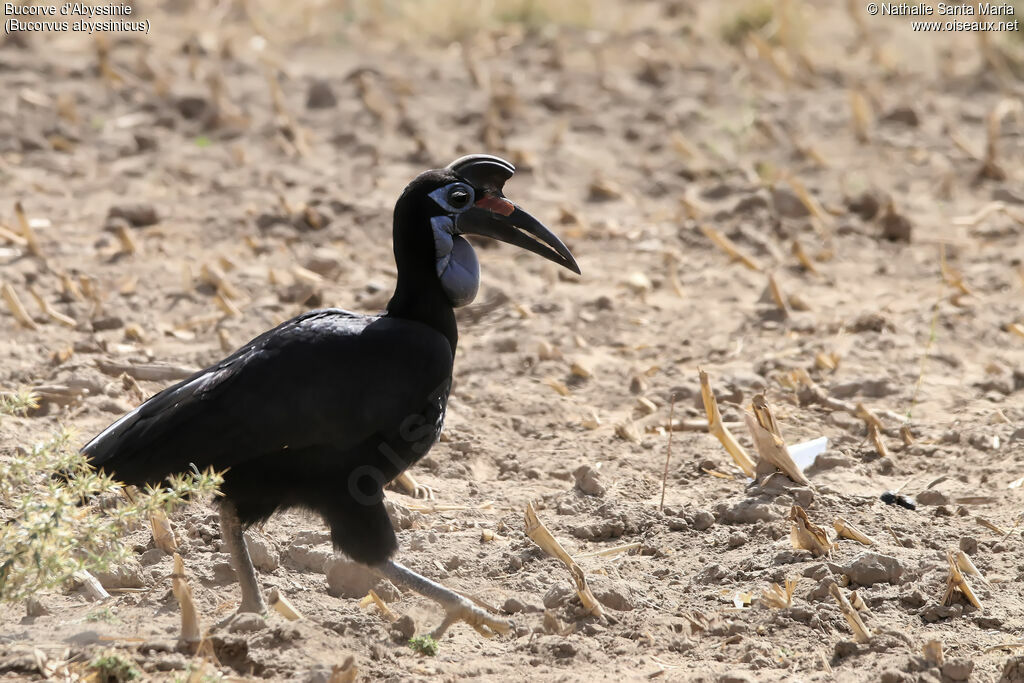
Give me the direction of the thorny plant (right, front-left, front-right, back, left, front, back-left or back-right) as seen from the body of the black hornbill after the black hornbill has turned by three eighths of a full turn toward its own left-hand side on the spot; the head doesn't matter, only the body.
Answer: left

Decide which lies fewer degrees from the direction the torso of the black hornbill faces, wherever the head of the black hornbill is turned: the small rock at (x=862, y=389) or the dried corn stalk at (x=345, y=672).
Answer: the small rock

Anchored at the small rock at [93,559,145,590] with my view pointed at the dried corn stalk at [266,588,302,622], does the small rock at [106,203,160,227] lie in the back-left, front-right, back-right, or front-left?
back-left

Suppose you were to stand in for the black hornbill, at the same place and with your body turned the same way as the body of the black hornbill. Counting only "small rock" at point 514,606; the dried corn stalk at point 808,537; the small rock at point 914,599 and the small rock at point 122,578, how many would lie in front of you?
3

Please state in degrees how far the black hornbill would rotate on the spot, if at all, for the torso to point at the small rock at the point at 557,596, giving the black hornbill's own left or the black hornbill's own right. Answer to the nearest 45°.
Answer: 0° — it already faces it

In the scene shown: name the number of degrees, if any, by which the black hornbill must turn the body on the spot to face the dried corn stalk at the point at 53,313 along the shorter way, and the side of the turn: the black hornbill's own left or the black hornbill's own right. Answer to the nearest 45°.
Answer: approximately 135° to the black hornbill's own left

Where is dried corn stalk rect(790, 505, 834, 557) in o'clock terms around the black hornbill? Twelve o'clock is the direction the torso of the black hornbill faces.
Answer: The dried corn stalk is roughly at 12 o'clock from the black hornbill.

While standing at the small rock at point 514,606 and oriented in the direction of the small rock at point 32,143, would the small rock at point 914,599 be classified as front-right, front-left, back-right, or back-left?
back-right

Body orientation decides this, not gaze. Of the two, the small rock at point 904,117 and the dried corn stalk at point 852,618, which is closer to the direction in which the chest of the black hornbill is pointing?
the dried corn stalk

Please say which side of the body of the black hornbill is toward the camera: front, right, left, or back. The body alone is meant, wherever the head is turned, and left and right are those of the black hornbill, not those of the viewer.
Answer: right

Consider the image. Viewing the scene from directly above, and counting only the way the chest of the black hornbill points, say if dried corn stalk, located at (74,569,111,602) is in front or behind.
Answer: behind
